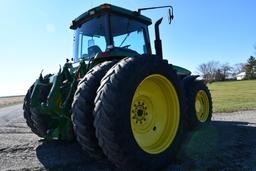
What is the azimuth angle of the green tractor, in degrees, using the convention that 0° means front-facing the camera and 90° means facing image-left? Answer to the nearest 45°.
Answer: approximately 225°
